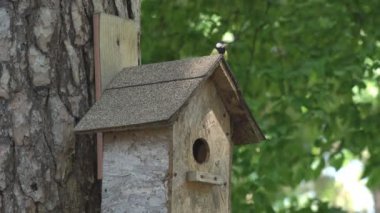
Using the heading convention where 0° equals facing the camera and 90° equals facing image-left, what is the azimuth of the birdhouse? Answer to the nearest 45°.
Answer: approximately 315°
